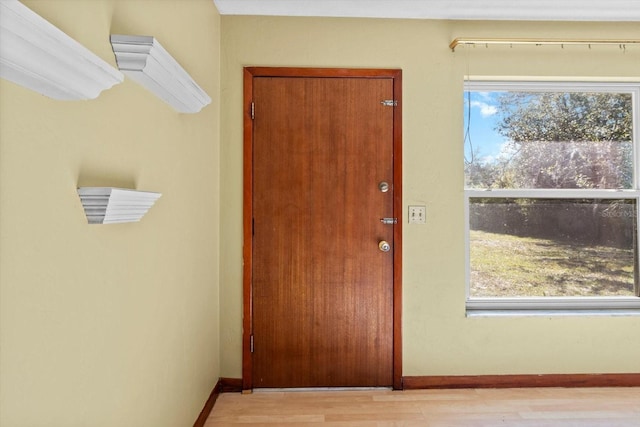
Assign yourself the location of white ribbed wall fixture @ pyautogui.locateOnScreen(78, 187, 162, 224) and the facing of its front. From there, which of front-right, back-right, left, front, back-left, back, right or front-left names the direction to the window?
front-left

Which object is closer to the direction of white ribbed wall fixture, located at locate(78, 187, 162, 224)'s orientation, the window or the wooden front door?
the window

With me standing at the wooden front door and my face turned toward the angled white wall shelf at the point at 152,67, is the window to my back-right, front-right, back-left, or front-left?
back-left

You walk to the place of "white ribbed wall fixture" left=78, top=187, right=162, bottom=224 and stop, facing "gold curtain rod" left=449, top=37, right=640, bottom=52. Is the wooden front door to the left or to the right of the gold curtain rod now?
left

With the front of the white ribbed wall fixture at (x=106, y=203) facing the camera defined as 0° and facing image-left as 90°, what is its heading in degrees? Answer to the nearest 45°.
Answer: approximately 315°

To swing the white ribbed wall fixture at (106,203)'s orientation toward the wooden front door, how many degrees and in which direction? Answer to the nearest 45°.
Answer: approximately 90° to its left

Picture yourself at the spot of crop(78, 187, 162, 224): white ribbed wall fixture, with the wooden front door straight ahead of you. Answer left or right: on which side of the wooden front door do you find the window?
right
